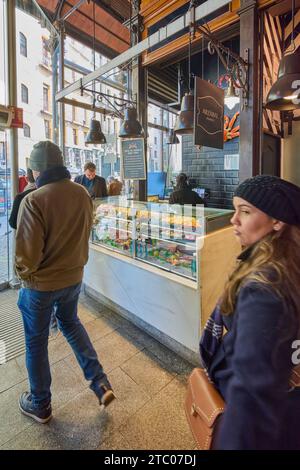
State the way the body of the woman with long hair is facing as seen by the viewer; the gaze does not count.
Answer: to the viewer's left

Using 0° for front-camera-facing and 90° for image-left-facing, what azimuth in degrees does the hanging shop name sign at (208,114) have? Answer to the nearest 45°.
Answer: approximately 315°

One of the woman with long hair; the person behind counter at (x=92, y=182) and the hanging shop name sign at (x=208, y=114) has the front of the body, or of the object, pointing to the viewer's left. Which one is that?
the woman with long hair

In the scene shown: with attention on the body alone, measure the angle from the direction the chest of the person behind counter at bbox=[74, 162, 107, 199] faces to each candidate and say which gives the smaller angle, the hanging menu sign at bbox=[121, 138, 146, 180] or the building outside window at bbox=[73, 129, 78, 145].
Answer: the hanging menu sign

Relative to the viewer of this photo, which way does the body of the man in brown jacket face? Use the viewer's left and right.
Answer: facing away from the viewer and to the left of the viewer

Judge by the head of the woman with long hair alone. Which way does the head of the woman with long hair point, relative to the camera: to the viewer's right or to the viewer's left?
to the viewer's left

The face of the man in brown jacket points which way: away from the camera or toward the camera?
away from the camera

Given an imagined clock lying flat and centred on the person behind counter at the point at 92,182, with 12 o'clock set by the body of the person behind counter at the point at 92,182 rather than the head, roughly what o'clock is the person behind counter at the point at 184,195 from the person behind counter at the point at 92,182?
the person behind counter at the point at 184,195 is roughly at 10 o'clock from the person behind counter at the point at 92,182.

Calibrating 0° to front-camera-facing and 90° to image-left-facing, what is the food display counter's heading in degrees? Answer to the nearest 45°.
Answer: approximately 45°
